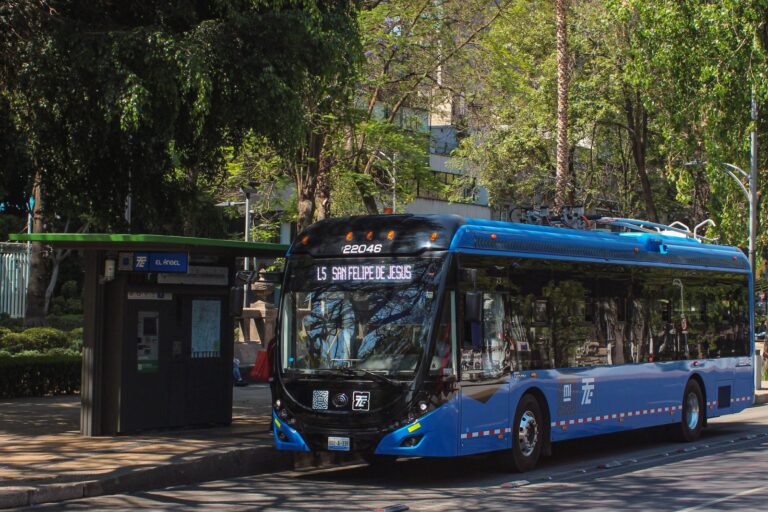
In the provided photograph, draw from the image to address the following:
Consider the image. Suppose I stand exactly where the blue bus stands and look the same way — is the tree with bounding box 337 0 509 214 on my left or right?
on my right

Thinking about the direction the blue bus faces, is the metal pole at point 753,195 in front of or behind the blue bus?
behind

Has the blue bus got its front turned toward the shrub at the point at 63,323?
no

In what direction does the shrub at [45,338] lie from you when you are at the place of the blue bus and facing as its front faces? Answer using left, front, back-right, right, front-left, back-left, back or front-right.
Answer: right

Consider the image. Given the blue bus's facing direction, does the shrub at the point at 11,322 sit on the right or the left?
on its right

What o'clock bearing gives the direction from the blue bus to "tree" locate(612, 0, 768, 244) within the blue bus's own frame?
The tree is roughly at 5 o'clock from the blue bus.

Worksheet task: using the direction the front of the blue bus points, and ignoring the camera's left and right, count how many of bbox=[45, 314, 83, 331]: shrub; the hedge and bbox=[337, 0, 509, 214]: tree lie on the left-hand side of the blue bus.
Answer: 0

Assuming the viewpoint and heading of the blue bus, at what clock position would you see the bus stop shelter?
The bus stop shelter is roughly at 2 o'clock from the blue bus.

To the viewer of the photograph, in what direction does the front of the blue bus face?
facing the viewer and to the left of the viewer

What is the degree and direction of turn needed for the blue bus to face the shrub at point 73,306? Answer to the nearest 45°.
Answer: approximately 90° to its right

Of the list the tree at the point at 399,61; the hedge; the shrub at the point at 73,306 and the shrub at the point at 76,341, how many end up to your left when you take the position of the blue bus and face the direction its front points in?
0

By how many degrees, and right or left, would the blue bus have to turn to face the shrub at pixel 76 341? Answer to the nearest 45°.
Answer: approximately 90° to its right

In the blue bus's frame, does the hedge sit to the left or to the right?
on its right

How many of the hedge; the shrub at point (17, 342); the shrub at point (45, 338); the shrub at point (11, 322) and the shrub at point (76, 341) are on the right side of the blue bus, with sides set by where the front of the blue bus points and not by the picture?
5

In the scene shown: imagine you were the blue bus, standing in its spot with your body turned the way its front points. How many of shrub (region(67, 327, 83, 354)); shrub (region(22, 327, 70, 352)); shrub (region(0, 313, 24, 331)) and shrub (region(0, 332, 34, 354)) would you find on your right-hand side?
4

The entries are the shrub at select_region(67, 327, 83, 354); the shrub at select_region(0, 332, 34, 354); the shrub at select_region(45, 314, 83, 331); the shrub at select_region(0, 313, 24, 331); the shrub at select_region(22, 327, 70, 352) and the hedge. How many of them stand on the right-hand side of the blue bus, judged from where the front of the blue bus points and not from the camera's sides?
6

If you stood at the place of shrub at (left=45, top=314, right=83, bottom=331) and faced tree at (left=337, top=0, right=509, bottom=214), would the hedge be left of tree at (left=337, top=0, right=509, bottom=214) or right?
right

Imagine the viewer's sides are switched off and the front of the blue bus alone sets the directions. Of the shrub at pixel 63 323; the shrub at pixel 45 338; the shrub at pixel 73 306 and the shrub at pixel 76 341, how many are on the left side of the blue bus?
0

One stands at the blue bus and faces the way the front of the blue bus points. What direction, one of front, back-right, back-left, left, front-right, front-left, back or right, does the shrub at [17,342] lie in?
right
